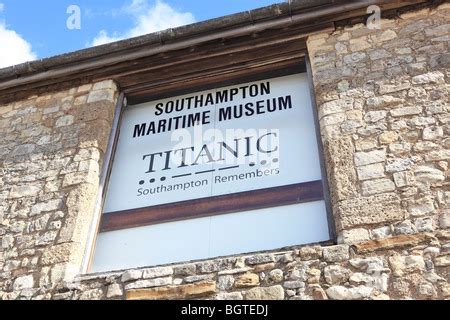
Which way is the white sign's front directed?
toward the camera
